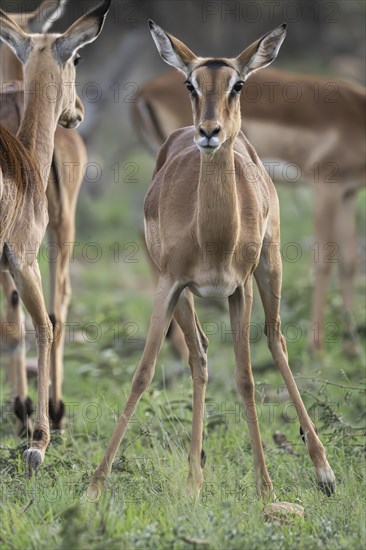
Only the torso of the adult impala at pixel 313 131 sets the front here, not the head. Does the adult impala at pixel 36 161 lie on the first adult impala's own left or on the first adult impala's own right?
on the first adult impala's own right

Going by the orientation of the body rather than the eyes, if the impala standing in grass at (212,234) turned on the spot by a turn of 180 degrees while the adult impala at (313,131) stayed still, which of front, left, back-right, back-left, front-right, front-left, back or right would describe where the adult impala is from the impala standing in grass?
front

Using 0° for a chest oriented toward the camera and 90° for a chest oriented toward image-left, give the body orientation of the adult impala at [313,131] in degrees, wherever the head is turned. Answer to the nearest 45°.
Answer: approximately 270°

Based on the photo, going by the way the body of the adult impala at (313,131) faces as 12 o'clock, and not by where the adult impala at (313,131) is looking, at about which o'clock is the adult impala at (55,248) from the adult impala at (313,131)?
the adult impala at (55,248) is roughly at 4 o'clock from the adult impala at (313,131).

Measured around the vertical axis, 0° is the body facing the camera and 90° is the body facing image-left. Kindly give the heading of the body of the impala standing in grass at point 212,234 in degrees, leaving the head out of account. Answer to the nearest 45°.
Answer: approximately 0°
